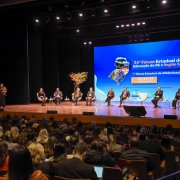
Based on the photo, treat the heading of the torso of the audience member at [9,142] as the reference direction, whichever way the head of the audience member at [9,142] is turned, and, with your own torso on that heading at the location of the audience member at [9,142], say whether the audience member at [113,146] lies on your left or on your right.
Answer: on your right

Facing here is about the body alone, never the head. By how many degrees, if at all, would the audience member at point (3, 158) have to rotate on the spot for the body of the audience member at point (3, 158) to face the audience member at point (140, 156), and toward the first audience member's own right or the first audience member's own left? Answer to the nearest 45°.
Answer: approximately 90° to the first audience member's own right

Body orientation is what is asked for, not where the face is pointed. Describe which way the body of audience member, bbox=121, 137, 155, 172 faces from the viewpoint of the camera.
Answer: away from the camera

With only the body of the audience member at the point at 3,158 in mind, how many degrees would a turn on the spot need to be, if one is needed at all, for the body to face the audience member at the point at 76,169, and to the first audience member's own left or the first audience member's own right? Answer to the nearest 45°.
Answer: approximately 135° to the first audience member's own right

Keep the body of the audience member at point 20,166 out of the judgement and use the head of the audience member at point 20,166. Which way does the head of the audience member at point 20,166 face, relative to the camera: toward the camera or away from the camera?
away from the camera

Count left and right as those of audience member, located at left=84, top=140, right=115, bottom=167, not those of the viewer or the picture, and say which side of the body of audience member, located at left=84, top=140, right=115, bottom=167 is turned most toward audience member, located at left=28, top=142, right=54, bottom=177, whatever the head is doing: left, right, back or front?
left

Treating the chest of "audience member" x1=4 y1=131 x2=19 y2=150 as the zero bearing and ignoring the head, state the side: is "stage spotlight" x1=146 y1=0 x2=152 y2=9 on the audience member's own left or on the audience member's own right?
on the audience member's own right

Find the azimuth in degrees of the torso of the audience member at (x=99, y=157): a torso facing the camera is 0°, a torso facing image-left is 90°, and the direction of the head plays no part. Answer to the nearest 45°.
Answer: approximately 180°

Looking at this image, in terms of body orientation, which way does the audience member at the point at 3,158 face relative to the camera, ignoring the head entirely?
away from the camera

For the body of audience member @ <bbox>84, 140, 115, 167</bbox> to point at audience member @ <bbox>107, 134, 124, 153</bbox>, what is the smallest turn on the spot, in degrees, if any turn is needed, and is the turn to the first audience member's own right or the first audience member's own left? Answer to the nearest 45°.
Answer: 0° — they already face them

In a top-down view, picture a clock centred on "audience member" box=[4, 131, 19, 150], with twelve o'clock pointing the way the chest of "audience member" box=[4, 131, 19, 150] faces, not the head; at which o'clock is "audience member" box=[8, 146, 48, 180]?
"audience member" box=[8, 146, 48, 180] is roughly at 6 o'clock from "audience member" box=[4, 131, 19, 150].

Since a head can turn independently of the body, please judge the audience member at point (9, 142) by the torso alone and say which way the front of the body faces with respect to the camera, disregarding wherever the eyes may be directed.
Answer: away from the camera

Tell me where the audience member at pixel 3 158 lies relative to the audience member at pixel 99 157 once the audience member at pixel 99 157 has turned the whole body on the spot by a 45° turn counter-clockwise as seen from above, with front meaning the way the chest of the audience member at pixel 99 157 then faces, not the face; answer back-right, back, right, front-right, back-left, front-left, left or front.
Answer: front-left

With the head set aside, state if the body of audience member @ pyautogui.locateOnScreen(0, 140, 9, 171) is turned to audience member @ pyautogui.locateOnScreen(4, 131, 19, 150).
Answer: yes
